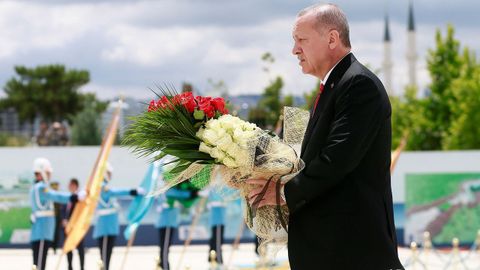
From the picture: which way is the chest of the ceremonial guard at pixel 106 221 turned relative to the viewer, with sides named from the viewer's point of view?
facing to the right of the viewer

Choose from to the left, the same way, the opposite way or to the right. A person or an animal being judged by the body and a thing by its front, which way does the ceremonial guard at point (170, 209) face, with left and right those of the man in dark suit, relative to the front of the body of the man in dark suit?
the opposite way

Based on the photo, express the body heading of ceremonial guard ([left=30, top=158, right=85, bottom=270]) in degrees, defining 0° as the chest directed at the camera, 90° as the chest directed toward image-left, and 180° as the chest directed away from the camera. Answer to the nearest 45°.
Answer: approximately 270°

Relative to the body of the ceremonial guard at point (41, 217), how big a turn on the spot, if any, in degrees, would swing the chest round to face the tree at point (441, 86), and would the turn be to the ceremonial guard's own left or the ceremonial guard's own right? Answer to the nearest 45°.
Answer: approximately 45° to the ceremonial guard's own left

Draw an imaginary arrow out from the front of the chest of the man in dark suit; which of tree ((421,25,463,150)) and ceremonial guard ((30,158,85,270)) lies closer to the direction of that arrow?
the ceremonial guard

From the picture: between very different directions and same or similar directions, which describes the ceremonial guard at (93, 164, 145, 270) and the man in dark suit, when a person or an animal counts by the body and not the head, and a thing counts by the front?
very different directions

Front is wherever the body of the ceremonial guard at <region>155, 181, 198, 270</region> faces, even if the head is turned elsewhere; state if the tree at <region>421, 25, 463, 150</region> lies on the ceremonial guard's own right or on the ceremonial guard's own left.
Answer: on the ceremonial guard's own left

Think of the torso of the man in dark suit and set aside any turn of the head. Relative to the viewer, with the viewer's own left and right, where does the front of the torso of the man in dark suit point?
facing to the left of the viewer
